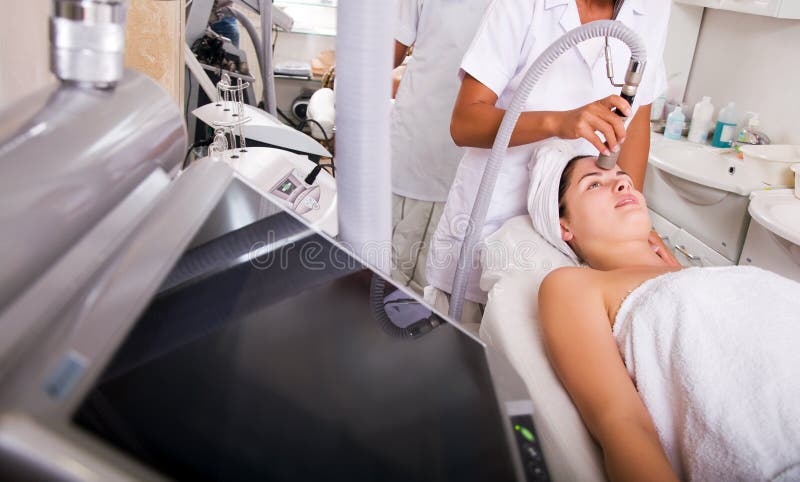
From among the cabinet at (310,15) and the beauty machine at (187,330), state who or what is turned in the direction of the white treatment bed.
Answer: the cabinet

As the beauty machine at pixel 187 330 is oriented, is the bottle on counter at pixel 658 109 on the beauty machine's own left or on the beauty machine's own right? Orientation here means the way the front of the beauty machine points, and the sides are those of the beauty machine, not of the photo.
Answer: on the beauty machine's own left

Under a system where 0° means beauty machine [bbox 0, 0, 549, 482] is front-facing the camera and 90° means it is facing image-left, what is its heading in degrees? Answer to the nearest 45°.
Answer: approximately 315°

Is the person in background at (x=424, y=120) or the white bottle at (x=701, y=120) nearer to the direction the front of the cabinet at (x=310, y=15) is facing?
the person in background

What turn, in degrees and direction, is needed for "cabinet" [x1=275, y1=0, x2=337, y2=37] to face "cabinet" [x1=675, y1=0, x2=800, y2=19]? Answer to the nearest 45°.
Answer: approximately 45° to its left

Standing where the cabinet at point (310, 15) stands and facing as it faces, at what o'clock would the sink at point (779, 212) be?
The sink is roughly at 11 o'clock from the cabinet.

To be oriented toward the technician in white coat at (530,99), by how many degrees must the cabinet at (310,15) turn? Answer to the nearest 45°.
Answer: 0° — it already faces them

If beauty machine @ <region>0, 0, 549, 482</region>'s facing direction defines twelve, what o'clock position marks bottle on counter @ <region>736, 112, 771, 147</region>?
The bottle on counter is roughly at 9 o'clock from the beauty machine.
